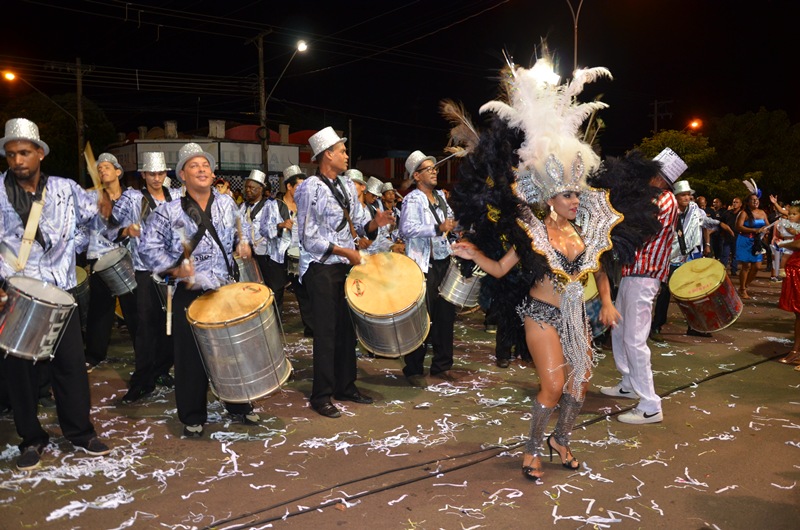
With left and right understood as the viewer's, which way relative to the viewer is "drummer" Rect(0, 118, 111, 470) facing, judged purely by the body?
facing the viewer

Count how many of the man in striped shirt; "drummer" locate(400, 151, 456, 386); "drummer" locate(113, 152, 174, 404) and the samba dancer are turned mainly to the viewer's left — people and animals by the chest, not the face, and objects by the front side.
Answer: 1

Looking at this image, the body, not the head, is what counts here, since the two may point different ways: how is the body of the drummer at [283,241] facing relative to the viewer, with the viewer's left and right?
facing the viewer and to the right of the viewer

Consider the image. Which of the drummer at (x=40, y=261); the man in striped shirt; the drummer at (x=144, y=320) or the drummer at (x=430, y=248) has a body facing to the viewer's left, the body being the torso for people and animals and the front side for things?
the man in striped shirt

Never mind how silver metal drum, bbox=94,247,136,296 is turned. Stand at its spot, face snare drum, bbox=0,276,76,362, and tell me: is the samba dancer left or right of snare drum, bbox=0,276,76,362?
left

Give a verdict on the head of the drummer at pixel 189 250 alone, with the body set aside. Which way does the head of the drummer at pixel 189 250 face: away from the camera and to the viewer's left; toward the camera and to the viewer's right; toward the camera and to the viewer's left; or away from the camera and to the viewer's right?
toward the camera and to the viewer's right

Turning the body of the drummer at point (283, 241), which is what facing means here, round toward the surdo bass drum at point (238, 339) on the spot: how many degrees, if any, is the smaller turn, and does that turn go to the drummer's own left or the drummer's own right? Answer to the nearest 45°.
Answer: approximately 45° to the drummer's own right

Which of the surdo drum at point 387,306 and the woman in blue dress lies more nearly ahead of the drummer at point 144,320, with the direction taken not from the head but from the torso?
the surdo drum

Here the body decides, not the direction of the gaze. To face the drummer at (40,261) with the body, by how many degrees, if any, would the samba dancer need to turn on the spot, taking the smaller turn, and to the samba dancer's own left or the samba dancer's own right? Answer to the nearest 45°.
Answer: approximately 135° to the samba dancer's own right

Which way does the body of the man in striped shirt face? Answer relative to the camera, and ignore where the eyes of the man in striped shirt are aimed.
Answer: to the viewer's left

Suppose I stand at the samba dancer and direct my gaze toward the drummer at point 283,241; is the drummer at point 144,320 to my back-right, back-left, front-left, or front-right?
front-left
